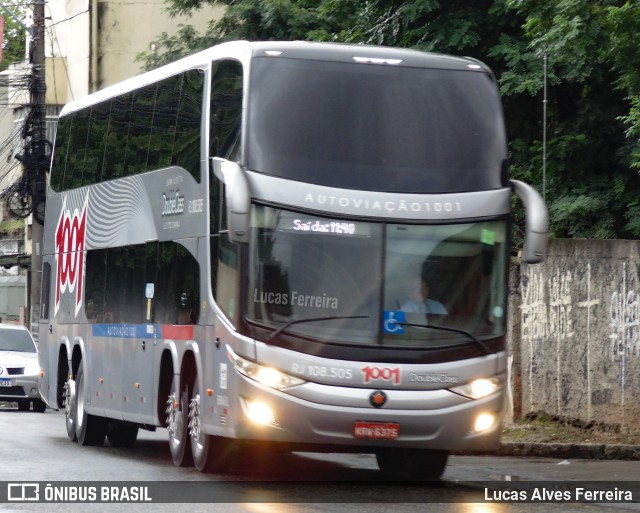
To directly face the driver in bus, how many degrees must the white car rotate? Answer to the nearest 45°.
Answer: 0° — it already faces them

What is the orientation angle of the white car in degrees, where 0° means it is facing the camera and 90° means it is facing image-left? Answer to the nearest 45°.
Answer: approximately 0°

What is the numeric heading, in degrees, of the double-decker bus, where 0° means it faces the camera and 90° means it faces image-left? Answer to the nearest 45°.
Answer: approximately 315°
